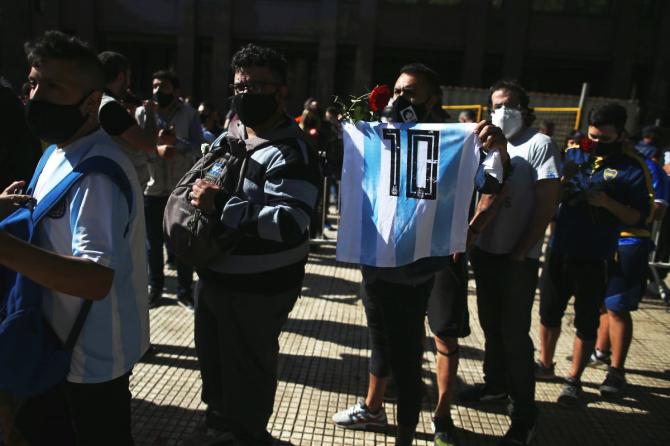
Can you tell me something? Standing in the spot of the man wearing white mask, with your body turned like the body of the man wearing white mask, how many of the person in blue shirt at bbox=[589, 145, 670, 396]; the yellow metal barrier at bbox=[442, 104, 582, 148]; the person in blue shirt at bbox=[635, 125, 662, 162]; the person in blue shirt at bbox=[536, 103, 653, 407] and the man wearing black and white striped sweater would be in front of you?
1

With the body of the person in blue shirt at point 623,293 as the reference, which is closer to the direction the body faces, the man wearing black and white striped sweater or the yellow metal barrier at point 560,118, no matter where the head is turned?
the man wearing black and white striped sweater

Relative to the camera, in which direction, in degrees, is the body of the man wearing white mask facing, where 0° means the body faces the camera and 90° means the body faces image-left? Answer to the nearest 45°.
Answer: approximately 45°

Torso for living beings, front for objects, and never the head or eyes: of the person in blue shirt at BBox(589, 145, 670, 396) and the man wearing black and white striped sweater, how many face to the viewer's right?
0

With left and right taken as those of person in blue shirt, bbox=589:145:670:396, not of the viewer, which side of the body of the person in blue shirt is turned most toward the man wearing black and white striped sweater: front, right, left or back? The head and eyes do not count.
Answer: front

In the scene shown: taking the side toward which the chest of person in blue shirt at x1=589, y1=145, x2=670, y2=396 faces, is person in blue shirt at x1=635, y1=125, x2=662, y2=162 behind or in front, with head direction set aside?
behind

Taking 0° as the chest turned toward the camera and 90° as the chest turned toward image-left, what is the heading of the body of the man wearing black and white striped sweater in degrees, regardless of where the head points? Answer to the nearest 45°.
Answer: approximately 45°

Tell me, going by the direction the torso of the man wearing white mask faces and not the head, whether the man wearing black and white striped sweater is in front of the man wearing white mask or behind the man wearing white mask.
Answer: in front

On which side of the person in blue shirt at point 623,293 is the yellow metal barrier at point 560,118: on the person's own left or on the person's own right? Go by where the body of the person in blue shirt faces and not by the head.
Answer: on the person's own right

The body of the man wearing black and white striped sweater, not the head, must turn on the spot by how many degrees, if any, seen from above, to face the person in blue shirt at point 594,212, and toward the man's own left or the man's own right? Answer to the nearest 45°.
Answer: approximately 135° to the man's own left

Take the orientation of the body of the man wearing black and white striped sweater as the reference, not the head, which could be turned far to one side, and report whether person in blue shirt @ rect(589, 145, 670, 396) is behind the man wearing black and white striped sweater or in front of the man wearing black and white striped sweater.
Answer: behind

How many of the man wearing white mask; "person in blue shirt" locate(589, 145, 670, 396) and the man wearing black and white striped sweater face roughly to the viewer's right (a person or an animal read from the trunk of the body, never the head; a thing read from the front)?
0
